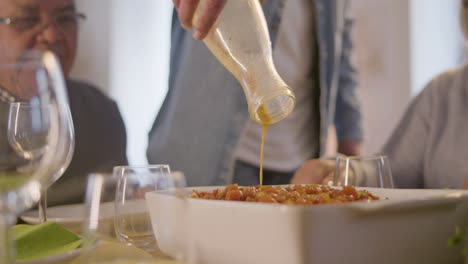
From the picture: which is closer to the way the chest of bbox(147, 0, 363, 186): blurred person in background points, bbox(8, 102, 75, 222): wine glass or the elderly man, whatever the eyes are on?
the wine glass

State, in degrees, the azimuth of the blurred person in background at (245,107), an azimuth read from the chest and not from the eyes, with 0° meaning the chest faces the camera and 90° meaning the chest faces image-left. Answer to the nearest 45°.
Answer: approximately 0°

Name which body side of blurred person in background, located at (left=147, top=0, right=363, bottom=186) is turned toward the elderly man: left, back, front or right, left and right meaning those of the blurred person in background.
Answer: right

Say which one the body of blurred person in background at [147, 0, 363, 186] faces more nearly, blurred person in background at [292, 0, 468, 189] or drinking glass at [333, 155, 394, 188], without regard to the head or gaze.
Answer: the drinking glass

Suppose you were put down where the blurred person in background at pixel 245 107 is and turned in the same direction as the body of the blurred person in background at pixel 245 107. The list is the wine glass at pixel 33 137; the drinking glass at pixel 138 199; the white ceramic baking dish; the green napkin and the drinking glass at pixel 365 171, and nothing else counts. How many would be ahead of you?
5

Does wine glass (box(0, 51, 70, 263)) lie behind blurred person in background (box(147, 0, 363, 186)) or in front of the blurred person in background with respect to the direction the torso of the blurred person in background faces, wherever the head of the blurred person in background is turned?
in front

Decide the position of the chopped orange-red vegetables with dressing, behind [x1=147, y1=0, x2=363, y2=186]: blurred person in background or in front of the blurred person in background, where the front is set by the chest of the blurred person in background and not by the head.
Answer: in front

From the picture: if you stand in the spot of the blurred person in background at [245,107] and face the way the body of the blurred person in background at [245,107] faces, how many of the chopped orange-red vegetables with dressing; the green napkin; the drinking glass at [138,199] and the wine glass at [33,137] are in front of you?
4

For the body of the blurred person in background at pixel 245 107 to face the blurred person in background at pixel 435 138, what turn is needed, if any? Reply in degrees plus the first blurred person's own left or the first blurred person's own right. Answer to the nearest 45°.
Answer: approximately 45° to the first blurred person's own left

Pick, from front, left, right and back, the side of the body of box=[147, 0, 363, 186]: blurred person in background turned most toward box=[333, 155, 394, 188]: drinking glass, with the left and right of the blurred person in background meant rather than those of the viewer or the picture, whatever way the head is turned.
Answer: front

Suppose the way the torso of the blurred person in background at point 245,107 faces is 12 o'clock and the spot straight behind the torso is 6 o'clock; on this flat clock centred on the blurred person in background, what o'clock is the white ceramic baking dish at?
The white ceramic baking dish is roughly at 12 o'clock from the blurred person in background.

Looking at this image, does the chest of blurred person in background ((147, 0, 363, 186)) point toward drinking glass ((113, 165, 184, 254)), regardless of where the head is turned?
yes

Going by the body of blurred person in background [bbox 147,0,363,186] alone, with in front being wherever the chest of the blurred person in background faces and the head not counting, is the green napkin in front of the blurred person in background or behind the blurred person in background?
in front
